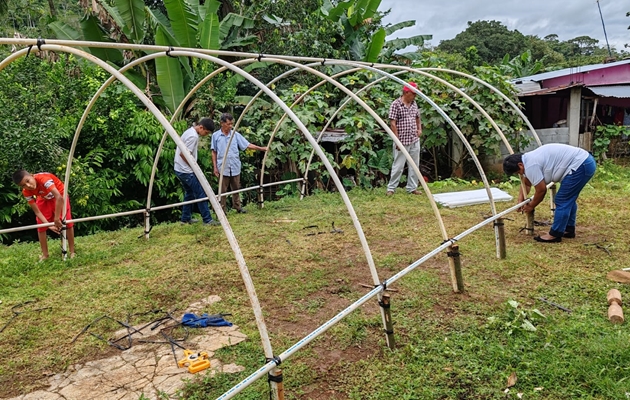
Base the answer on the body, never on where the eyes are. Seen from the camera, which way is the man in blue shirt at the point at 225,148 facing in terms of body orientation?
toward the camera

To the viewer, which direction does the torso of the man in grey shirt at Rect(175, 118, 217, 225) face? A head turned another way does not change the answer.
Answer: to the viewer's right

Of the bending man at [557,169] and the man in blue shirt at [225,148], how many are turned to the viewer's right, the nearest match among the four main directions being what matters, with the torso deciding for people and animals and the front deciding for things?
0

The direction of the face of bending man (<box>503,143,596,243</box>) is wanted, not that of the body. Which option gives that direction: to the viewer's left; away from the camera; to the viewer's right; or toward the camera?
to the viewer's left

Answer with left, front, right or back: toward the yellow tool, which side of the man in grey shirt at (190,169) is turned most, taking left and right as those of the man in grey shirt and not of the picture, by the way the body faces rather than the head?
right

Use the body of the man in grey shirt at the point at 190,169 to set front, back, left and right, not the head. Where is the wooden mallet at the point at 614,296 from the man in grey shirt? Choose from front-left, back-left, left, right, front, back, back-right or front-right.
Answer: front-right

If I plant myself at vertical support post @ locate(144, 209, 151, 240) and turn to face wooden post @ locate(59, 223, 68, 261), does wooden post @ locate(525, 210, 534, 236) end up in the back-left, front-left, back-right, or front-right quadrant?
back-left

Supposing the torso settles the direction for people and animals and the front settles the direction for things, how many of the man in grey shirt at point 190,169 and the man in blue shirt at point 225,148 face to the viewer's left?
0

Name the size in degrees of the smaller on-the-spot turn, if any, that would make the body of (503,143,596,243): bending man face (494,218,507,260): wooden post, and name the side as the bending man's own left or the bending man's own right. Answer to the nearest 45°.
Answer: approximately 45° to the bending man's own left

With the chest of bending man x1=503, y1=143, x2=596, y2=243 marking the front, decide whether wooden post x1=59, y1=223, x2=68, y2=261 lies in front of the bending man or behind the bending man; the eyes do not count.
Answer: in front

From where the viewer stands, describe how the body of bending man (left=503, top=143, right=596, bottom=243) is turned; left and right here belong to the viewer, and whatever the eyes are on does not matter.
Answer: facing to the left of the viewer

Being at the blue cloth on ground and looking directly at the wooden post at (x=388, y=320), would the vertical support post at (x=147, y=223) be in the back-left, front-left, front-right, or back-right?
back-left

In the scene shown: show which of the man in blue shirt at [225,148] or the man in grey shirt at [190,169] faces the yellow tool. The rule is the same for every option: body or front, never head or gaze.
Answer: the man in blue shirt at [225,148]
